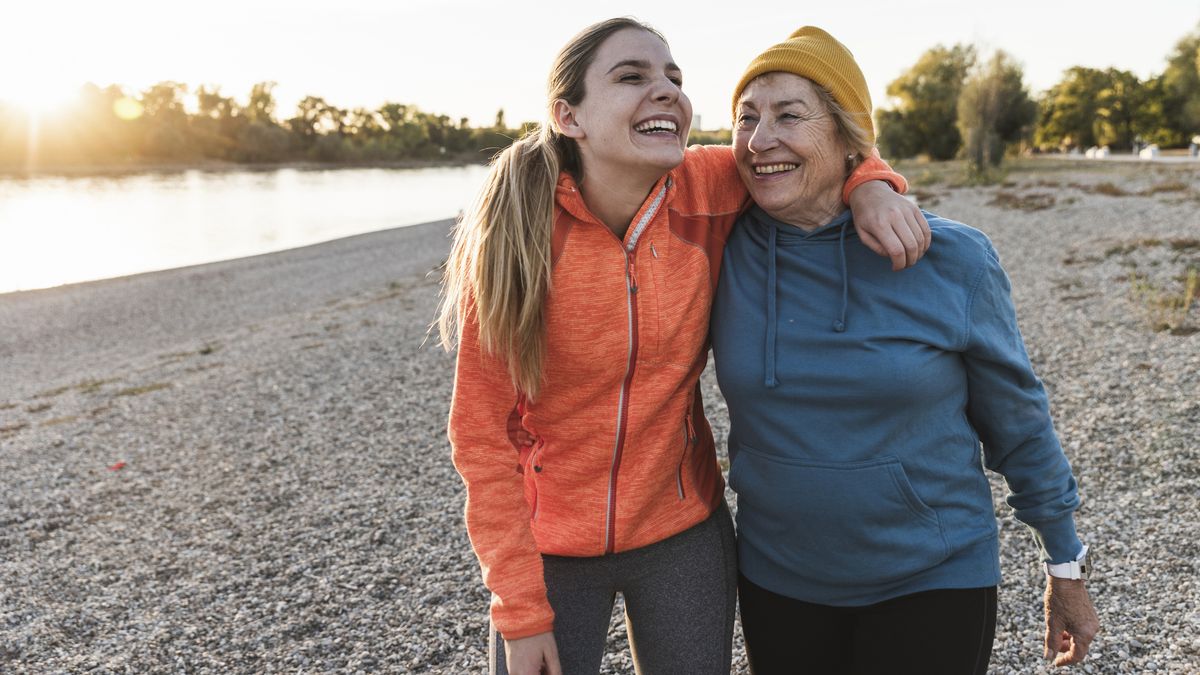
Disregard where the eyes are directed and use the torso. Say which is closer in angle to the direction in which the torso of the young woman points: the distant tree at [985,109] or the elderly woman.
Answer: the elderly woman

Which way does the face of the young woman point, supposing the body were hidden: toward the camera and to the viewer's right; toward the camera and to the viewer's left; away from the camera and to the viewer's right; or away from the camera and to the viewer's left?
toward the camera and to the viewer's right

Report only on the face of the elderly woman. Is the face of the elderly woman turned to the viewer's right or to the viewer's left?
to the viewer's left

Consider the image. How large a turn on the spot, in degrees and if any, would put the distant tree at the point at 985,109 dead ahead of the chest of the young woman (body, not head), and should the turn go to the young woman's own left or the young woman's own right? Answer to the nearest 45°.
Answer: approximately 180°

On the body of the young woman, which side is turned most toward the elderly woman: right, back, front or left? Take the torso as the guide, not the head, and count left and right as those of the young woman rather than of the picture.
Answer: left

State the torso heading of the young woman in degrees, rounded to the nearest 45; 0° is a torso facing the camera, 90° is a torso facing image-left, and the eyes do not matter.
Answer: approximately 0°
